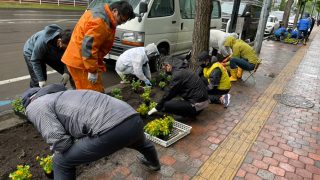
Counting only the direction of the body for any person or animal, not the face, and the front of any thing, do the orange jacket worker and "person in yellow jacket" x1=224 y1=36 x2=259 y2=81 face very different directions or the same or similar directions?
very different directions

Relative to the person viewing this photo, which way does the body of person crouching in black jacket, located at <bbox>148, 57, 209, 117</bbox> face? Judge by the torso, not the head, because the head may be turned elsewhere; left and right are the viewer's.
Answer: facing to the left of the viewer

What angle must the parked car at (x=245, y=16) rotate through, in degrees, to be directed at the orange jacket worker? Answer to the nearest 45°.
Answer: approximately 45° to its left

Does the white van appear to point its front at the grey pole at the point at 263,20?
no

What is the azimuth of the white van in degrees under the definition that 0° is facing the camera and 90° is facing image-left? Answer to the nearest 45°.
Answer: approximately 45°

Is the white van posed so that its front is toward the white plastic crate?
no

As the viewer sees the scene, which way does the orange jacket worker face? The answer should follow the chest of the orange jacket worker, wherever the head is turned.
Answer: to the viewer's right

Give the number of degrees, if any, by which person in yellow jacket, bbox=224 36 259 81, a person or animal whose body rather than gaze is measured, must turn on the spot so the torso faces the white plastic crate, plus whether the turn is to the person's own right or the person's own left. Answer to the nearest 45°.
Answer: approximately 90° to the person's own left

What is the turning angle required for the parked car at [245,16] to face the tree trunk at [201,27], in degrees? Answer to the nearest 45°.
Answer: approximately 45° to its left

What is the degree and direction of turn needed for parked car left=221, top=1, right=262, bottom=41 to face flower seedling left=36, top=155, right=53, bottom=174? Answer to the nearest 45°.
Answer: approximately 45° to its left

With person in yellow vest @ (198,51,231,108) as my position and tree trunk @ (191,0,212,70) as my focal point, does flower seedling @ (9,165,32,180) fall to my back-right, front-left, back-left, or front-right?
back-left

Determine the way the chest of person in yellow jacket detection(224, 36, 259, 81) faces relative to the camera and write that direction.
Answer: to the viewer's left

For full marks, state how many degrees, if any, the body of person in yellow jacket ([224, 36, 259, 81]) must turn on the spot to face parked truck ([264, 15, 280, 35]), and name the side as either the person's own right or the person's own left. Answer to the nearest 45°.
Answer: approximately 90° to the person's own right

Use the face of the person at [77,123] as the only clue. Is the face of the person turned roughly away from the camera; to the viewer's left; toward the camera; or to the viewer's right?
to the viewer's left

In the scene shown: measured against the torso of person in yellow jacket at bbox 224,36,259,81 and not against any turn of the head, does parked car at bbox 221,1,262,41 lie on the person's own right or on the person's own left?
on the person's own right
